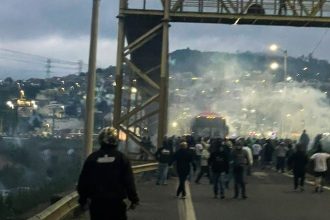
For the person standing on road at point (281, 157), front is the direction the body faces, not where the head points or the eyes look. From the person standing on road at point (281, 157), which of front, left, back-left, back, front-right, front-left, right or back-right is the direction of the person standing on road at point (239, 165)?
back

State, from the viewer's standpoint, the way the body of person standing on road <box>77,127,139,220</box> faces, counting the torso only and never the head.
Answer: away from the camera

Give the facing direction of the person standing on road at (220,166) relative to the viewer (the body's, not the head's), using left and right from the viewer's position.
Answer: facing away from the viewer

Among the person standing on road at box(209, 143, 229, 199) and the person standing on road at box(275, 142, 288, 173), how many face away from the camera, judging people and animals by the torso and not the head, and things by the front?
2

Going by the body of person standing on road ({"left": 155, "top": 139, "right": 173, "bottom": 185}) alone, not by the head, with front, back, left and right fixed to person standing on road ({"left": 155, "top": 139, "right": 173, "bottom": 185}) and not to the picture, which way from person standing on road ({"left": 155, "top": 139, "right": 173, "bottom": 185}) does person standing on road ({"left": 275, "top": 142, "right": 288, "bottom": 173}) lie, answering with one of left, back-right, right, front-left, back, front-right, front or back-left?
front-right

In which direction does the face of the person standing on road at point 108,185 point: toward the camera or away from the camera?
away from the camera

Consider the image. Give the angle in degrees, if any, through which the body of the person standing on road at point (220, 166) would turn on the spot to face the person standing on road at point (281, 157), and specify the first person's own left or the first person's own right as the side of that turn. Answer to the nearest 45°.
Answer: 0° — they already face them

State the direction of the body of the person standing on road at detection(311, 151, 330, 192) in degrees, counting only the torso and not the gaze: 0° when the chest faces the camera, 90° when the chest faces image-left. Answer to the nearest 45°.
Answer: approximately 180°

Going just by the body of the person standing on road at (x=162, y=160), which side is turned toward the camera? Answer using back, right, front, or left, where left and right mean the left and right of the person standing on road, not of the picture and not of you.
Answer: back

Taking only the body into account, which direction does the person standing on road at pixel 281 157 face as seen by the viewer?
away from the camera
